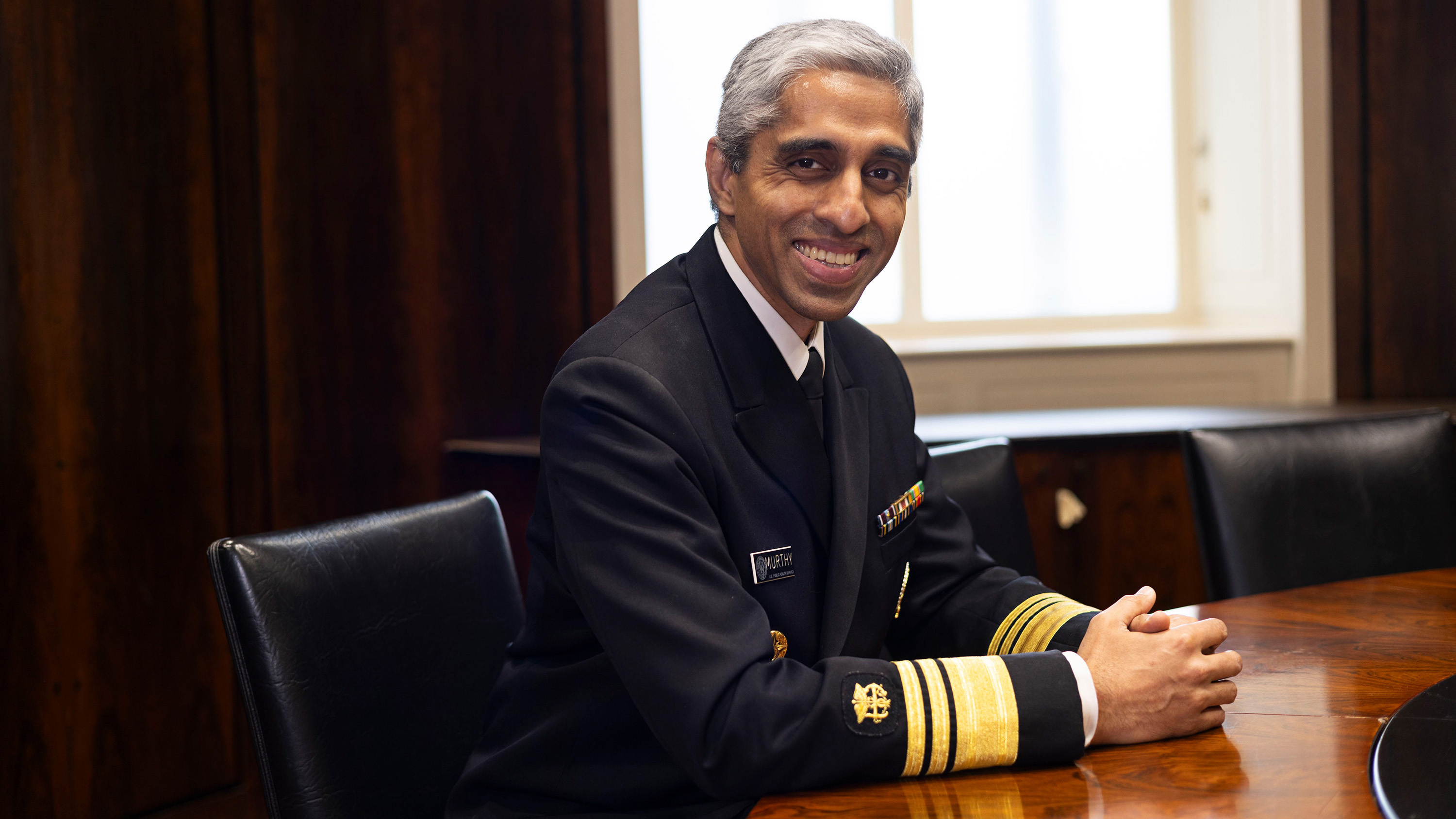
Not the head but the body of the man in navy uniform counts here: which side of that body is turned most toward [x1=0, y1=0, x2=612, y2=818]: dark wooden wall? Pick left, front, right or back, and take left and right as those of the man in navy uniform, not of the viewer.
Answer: back

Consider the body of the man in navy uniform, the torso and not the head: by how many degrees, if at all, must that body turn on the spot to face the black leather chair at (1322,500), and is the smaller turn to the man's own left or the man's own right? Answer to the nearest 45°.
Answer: approximately 90° to the man's own left

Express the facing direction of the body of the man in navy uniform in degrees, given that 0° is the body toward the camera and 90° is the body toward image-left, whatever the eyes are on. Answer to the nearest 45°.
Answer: approximately 315°
